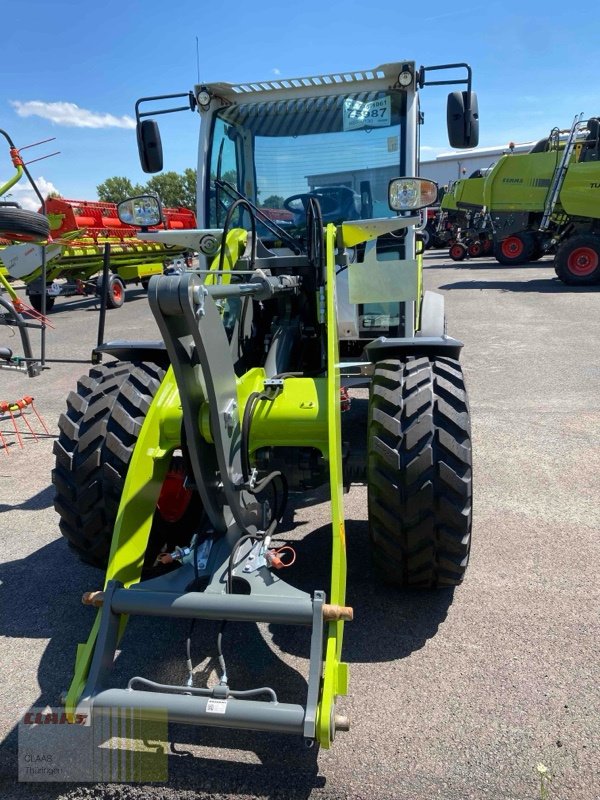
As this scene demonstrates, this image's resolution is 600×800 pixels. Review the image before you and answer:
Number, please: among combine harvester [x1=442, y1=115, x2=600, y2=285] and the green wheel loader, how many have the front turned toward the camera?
1

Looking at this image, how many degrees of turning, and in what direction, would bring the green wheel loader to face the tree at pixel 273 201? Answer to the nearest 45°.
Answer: approximately 180°

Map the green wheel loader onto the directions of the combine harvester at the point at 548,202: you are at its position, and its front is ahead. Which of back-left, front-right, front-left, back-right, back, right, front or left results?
right

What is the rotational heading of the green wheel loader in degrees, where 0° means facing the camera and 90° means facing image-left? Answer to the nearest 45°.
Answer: approximately 0°

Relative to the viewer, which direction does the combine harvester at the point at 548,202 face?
to the viewer's right

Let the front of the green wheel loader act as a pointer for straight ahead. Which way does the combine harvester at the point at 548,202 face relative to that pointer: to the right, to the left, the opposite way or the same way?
to the left

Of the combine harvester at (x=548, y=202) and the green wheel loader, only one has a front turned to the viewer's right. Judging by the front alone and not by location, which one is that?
the combine harvester

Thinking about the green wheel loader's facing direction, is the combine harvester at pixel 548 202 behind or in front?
behind
